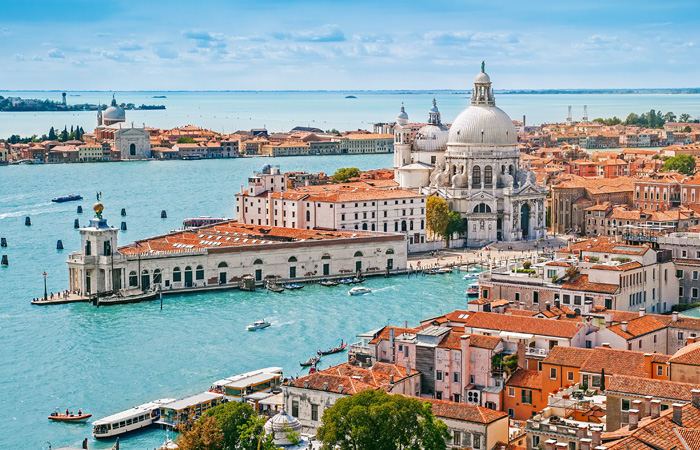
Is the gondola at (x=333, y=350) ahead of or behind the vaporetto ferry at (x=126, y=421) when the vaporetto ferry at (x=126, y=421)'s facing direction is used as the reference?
behind

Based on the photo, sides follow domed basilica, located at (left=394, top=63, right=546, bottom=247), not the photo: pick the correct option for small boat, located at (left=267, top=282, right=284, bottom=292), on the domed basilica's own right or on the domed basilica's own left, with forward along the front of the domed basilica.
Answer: on the domed basilica's own right

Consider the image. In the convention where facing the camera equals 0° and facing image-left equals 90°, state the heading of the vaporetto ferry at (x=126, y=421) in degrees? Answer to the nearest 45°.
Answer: approximately 45°

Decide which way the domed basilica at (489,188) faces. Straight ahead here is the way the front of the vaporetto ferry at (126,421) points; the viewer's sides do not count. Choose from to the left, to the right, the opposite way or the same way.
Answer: to the left

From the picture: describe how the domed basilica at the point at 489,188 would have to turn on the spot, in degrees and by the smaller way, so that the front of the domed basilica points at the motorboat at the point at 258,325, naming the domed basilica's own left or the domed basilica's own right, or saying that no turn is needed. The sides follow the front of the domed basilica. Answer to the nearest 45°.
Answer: approximately 45° to the domed basilica's own right

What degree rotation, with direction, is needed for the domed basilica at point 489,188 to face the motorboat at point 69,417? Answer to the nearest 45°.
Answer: approximately 45° to its right

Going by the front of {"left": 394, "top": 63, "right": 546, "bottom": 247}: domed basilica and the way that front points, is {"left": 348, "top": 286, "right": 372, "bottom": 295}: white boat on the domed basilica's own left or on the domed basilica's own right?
on the domed basilica's own right
